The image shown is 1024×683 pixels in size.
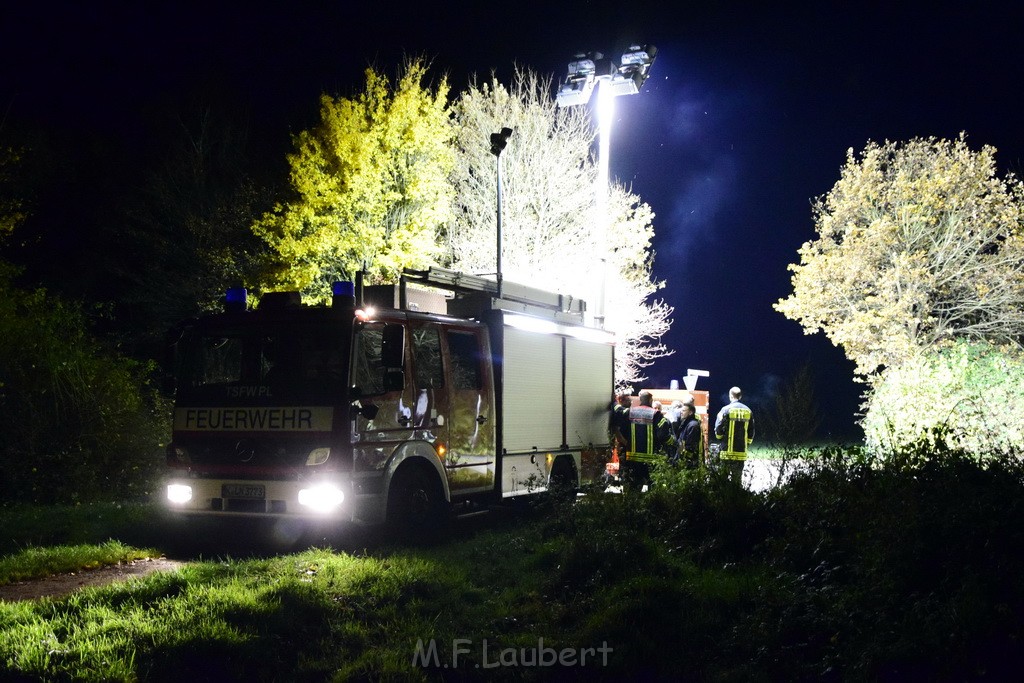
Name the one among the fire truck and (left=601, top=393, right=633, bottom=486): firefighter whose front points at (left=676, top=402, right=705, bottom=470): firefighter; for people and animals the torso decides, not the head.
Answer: (left=601, top=393, right=633, bottom=486): firefighter

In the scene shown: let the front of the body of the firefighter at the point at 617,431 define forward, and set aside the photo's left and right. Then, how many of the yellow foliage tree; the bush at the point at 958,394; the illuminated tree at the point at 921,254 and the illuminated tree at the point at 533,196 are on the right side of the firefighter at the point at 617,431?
0

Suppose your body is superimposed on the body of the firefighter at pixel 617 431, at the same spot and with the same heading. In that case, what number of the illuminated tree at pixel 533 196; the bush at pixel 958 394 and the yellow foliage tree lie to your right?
0

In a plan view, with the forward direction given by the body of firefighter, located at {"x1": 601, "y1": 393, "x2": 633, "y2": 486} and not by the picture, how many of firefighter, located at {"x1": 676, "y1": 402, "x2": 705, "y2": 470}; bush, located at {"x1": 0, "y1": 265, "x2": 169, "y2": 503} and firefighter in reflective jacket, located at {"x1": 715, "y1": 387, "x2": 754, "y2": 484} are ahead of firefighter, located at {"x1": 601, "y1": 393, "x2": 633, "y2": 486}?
2

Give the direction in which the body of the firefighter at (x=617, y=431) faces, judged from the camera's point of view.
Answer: to the viewer's right

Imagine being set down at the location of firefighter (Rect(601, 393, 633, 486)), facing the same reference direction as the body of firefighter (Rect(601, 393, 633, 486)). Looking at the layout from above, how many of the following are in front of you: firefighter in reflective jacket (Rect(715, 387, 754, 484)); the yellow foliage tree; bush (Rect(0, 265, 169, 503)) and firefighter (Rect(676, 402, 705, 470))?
2

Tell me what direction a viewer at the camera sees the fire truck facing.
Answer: facing the viewer and to the left of the viewer

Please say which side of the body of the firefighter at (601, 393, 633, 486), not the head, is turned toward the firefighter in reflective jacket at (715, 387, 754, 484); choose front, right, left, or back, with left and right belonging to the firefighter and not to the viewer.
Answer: front

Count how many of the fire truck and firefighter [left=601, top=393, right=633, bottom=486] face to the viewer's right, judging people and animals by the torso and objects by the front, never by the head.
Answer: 1

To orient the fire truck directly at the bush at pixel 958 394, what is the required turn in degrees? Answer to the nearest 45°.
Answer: approximately 180°

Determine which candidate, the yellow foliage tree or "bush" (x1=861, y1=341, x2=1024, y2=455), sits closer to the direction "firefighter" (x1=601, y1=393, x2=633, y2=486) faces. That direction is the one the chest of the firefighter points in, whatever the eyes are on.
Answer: the bush

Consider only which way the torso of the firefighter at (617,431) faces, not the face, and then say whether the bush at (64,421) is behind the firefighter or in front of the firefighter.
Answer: behind

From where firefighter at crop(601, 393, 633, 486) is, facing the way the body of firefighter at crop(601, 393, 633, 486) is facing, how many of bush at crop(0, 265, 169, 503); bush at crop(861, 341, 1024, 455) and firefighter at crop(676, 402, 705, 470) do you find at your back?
1

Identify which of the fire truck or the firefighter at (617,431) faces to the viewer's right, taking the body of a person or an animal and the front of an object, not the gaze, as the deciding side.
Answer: the firefighter

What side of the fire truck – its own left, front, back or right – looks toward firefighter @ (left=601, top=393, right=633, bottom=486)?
back
